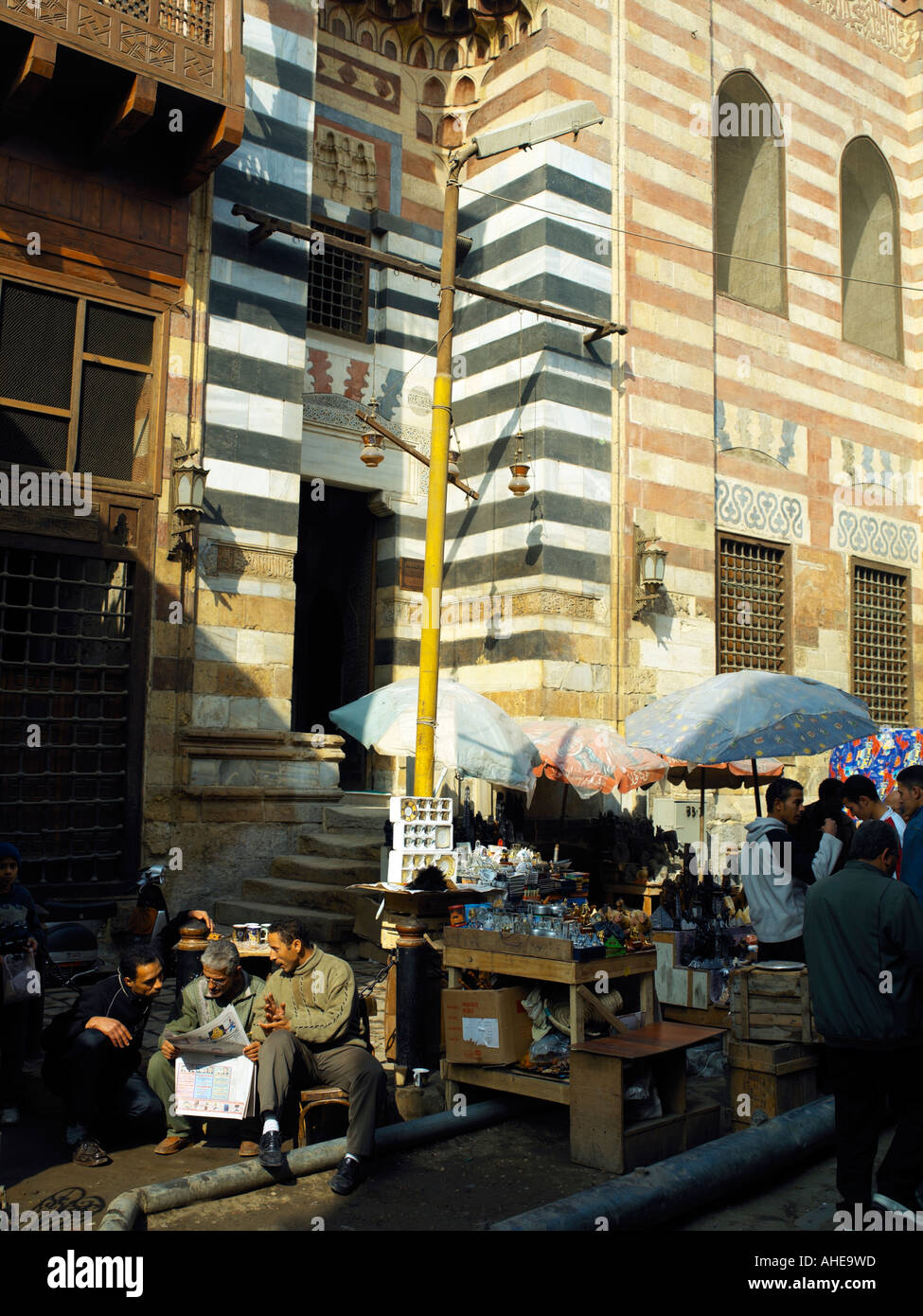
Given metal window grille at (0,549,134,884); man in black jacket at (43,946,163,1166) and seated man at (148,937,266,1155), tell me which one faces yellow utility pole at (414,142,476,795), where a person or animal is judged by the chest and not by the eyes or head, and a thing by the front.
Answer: the metal window grille

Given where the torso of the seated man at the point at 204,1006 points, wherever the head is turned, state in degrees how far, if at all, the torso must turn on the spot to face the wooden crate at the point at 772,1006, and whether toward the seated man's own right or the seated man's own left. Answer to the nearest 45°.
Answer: approximately 90° to the seated man's own left

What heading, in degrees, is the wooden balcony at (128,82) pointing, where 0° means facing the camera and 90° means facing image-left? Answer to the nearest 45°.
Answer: approximately 315°

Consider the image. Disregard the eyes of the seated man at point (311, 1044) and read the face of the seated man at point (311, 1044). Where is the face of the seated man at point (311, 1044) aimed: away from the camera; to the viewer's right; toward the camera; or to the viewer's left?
to the viewer's left

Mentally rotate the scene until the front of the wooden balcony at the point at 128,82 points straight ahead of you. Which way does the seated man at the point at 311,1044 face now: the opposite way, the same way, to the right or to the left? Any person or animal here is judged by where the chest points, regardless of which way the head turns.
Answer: to the right
